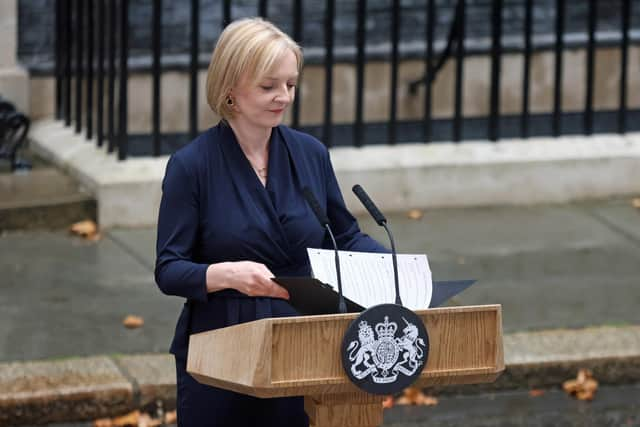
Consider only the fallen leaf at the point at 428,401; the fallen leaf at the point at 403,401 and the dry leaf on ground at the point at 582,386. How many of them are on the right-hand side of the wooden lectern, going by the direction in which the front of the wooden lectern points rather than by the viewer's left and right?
0

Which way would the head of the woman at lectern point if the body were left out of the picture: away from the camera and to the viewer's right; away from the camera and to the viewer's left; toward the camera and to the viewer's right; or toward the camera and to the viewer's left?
toward the camera and to the viewer's right

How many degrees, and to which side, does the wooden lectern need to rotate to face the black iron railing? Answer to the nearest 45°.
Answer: approximately 135° to its left

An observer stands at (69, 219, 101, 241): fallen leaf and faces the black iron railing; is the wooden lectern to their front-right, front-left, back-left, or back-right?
back-right

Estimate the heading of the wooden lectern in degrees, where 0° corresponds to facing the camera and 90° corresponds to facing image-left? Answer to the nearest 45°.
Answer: approximately 315°

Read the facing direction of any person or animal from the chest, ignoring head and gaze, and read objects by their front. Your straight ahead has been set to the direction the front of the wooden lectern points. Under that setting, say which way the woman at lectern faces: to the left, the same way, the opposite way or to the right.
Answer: the same way

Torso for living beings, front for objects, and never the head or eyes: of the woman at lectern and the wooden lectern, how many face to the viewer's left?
0

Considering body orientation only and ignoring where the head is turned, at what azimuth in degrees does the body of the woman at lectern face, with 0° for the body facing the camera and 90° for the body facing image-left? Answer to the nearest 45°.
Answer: approximately 315°

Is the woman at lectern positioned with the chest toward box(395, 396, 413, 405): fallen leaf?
no

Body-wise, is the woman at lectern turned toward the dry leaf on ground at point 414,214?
no
